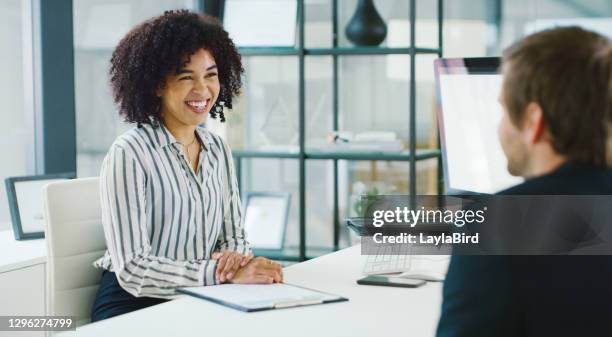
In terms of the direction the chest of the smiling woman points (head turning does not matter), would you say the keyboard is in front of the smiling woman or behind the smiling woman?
in front

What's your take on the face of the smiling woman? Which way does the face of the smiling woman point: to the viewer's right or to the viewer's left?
to the viewer's right

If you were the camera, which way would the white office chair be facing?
facing the viewer and to the right of the viewer

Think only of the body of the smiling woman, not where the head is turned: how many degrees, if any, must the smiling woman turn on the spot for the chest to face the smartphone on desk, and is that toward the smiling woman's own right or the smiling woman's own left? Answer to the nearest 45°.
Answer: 0° — they already face it

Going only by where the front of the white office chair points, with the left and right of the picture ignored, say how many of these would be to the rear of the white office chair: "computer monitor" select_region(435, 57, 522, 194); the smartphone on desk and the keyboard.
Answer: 0

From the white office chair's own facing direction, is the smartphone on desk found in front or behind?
in front

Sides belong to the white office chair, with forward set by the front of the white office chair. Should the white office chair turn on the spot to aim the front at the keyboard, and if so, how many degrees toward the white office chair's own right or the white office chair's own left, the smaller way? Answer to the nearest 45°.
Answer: approximately 45° to the white office chair's own left

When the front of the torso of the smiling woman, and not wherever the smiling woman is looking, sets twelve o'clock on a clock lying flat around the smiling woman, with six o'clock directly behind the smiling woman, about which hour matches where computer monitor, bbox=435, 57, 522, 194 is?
The computer monitor is roughly at 11 o'clock from the smiling woman.

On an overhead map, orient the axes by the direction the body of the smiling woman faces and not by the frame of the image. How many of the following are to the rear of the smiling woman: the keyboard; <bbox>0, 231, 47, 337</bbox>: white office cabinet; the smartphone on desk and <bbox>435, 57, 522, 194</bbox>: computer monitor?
1
